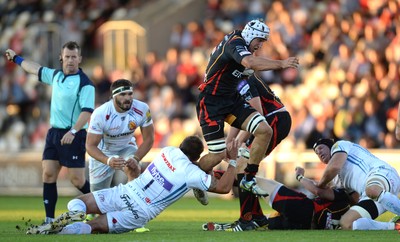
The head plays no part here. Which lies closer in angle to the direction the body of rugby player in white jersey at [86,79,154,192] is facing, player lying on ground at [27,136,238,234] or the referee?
the player lying on ground

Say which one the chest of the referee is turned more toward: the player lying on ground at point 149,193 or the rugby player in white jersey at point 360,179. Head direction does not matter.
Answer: the player lying on ground

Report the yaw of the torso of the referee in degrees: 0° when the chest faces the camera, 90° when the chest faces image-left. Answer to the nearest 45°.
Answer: approximately 0°

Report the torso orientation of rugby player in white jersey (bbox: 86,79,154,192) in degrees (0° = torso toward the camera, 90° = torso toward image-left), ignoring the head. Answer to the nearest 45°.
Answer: approximately 315°

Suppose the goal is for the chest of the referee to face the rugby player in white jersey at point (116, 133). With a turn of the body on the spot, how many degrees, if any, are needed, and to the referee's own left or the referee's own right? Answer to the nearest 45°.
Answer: approximately 45° to the referee's own left
